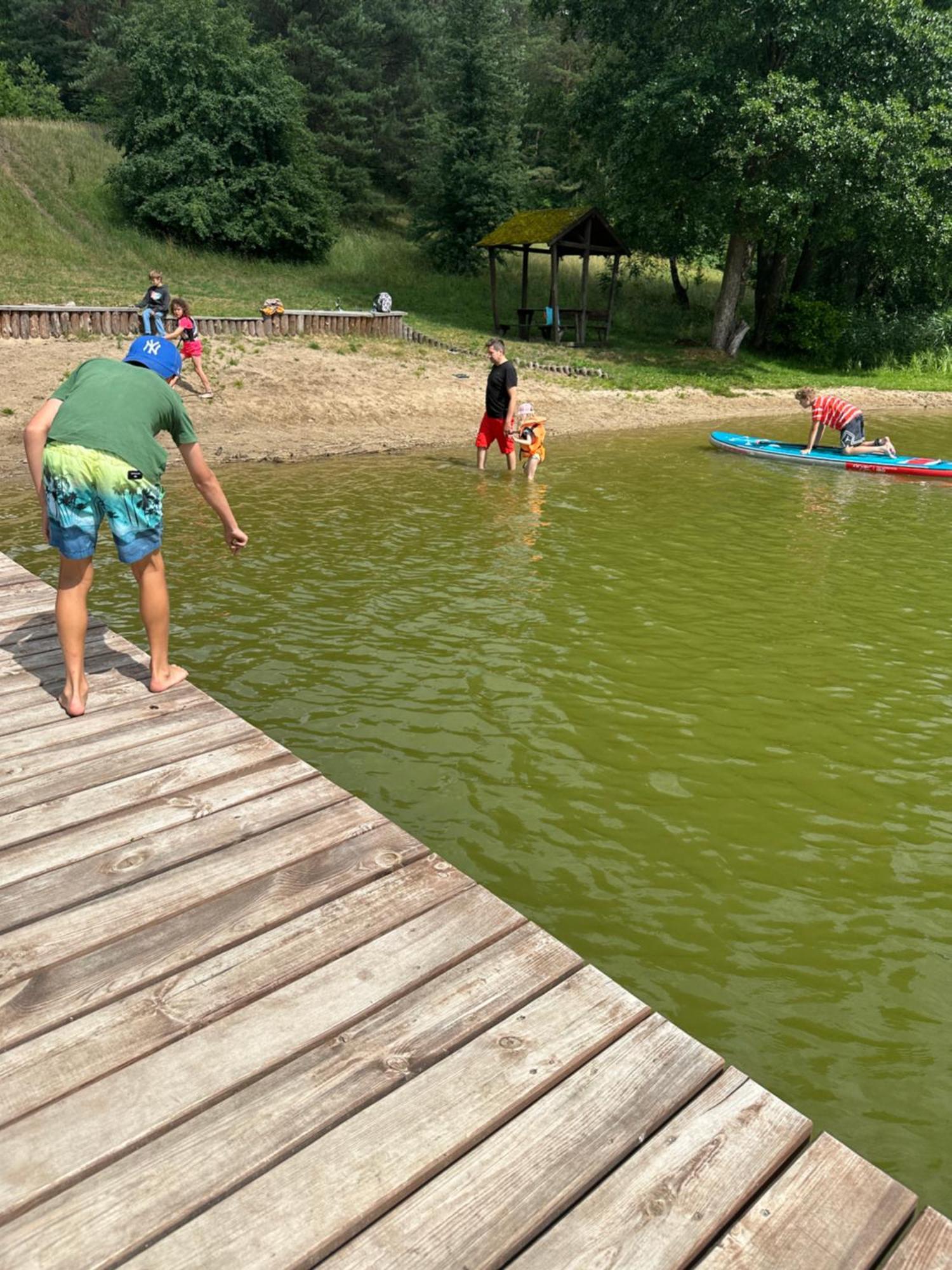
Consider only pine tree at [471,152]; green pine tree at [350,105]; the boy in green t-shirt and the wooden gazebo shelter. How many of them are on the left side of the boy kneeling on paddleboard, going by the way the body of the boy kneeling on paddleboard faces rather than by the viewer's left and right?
1

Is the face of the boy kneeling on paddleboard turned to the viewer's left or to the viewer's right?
to the viewer's left

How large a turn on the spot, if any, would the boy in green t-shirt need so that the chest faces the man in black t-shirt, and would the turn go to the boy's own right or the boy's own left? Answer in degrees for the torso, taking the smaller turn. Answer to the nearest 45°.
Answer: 0° — they already face them

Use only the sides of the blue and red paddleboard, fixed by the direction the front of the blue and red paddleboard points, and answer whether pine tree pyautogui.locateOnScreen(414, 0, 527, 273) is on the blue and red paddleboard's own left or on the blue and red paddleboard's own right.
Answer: on the blue and red paddleboard's own right

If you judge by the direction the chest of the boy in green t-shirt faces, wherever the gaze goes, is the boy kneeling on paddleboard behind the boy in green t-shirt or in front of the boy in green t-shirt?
in front

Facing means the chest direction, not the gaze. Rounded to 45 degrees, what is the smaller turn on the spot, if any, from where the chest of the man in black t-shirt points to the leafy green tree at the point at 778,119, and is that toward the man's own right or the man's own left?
approximately 180°

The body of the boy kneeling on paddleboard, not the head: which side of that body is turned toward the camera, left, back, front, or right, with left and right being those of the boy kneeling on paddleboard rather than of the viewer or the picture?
left

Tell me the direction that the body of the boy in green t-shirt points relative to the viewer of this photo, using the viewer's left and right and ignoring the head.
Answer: facing away from the viewer and to the right of the viewer

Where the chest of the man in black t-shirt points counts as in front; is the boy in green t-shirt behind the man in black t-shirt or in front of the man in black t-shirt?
in front

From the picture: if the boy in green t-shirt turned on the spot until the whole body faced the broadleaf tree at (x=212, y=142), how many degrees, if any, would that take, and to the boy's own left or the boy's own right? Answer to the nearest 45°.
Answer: approximately 45° to the boy's own left

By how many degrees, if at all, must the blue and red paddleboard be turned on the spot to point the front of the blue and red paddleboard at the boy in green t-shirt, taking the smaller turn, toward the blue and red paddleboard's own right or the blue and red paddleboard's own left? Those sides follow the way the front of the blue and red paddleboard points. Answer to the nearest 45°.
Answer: approximately 90° to the blue and red paddleboard's own left

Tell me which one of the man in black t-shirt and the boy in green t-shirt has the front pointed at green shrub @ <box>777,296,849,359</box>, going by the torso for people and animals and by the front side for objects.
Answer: the boy in green t-shirt

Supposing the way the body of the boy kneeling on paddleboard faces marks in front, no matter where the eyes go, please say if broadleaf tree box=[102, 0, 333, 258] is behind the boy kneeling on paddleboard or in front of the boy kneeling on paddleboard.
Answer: in front

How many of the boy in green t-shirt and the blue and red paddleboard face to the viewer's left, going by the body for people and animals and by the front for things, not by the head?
1

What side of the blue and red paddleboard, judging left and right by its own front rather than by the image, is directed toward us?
left

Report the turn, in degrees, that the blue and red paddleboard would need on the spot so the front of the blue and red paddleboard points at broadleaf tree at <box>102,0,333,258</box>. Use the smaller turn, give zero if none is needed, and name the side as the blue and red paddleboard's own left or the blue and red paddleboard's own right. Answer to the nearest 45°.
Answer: approximately 45° to the blue and red paddleboard's own right
